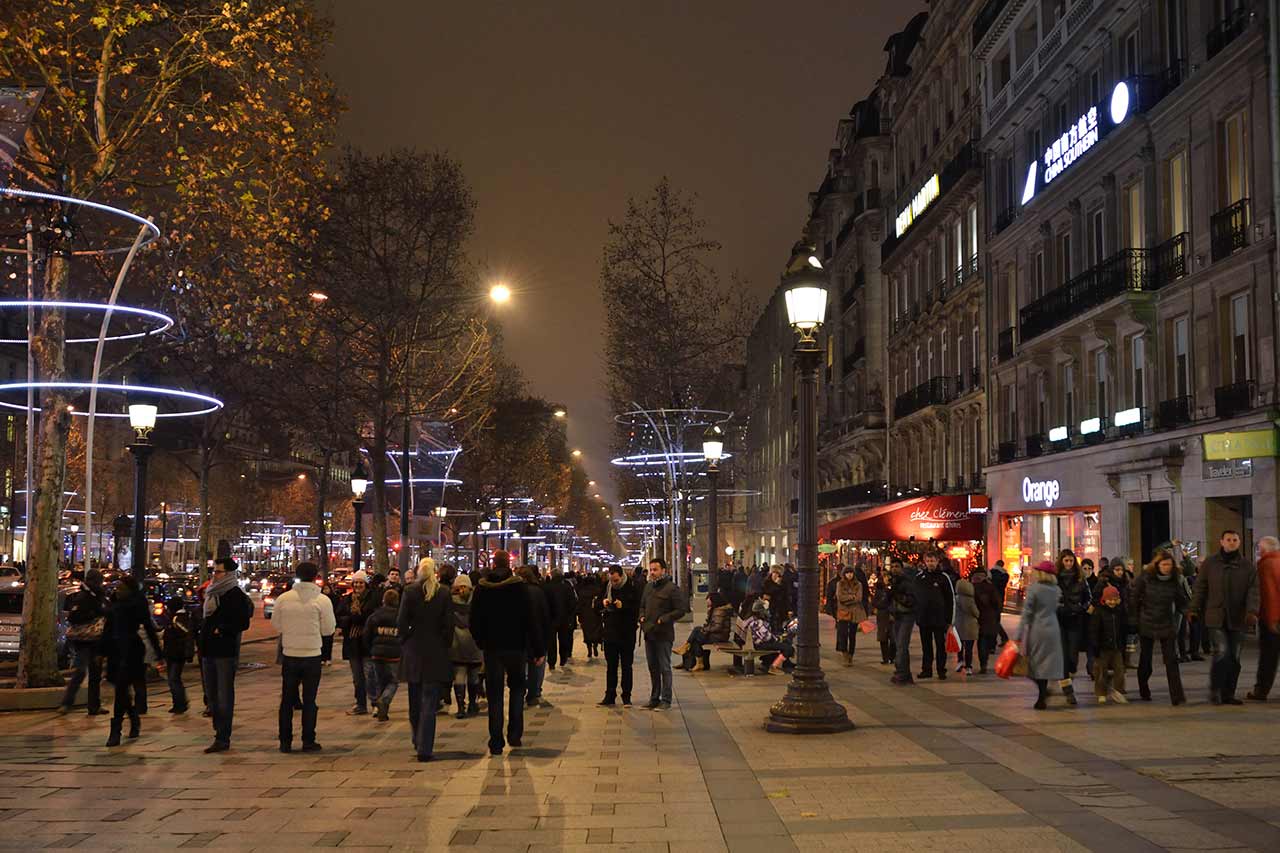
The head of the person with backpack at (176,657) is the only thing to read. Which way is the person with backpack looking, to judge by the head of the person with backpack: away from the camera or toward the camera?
away from the camera

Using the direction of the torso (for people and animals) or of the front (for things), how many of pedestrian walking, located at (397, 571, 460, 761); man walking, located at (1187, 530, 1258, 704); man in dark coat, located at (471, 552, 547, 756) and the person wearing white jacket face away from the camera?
3

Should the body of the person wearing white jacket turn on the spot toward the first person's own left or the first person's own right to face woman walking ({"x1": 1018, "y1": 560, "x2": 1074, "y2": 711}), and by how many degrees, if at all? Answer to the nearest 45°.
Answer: approximately 90° to the first person's own right

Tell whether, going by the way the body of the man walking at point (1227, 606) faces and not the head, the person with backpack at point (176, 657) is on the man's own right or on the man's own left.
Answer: on the man's own right

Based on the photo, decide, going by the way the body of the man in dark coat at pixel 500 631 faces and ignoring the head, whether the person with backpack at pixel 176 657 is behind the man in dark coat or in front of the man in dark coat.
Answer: in front

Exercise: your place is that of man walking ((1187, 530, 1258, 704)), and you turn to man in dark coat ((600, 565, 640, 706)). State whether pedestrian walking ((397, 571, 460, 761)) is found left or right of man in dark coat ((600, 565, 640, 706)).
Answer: left

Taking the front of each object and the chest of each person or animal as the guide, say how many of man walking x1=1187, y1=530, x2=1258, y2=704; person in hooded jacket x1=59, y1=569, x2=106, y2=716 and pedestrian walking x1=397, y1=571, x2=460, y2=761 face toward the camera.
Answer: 1

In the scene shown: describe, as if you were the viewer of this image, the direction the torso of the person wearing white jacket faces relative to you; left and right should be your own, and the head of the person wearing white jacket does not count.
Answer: facing away from the viewer

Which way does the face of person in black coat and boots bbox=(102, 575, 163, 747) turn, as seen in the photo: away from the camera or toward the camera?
away from the camera

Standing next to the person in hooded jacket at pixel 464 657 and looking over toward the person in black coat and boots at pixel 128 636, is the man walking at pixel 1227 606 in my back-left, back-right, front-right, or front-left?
back-left

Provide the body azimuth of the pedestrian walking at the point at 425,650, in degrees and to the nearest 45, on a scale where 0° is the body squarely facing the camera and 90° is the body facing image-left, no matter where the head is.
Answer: approximately 180°

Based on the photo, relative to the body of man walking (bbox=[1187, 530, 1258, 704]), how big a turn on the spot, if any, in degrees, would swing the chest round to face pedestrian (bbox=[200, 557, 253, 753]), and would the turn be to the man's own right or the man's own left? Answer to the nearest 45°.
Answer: approximately 45° to the man's own right

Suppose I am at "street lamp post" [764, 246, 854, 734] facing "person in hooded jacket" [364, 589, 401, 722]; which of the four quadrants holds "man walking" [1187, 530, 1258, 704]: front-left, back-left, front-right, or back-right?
back-right

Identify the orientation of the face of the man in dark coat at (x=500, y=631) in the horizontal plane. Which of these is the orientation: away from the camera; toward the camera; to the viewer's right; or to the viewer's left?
away from the camera

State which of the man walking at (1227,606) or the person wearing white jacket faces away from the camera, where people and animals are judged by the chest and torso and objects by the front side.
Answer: the person wearing white jacket

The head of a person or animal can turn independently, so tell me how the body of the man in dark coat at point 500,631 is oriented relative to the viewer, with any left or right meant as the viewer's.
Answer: facing away from the viewer

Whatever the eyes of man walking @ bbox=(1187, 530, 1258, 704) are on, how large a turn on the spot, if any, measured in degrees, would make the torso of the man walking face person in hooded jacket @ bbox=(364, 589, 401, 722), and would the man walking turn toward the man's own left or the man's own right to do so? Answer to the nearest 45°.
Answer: approximately 90° to the man's own right

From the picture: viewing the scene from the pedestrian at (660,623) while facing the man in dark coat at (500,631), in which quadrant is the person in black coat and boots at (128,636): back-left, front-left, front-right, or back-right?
front-right

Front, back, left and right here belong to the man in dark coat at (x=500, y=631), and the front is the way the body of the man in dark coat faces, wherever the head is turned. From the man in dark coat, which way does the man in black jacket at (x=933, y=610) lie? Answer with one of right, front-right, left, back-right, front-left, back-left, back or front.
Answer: front-right
